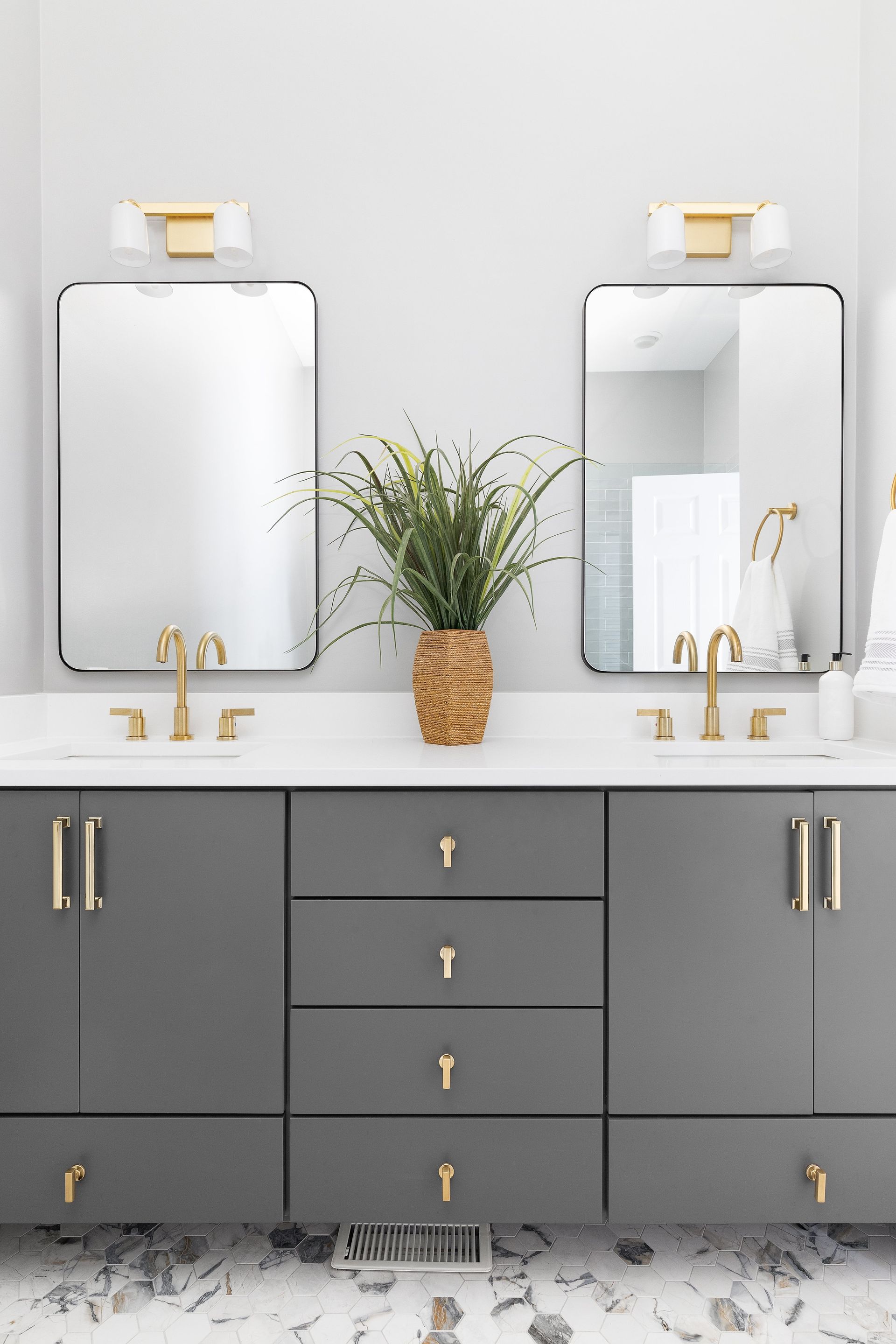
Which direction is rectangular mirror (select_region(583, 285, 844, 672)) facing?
toward the camera

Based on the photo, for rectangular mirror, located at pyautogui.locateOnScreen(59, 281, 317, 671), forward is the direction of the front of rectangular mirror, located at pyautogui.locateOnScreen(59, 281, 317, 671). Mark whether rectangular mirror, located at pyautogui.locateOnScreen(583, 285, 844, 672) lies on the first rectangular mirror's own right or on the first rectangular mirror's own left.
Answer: on the first rectangular mirror's own left

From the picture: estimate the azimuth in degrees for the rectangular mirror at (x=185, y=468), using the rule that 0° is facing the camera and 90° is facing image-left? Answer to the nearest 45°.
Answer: approximately 0°

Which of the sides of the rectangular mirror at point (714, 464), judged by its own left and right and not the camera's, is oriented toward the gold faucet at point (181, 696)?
right
